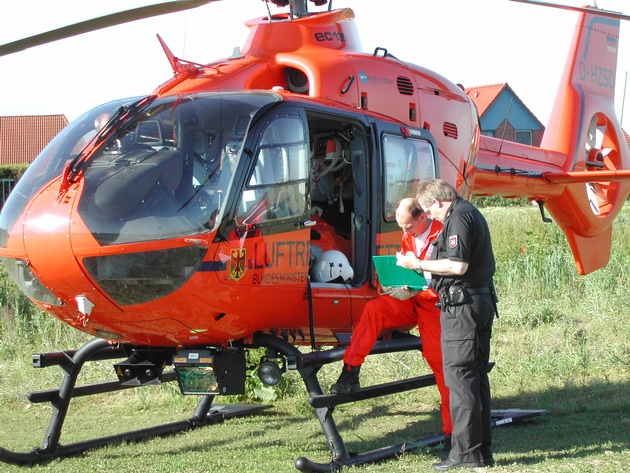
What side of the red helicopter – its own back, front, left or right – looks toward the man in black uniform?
left

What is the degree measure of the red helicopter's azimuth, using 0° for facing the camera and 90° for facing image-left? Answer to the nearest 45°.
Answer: approximately 45°

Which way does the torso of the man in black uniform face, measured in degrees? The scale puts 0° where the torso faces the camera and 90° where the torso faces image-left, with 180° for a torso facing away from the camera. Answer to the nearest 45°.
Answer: approximately 90°
